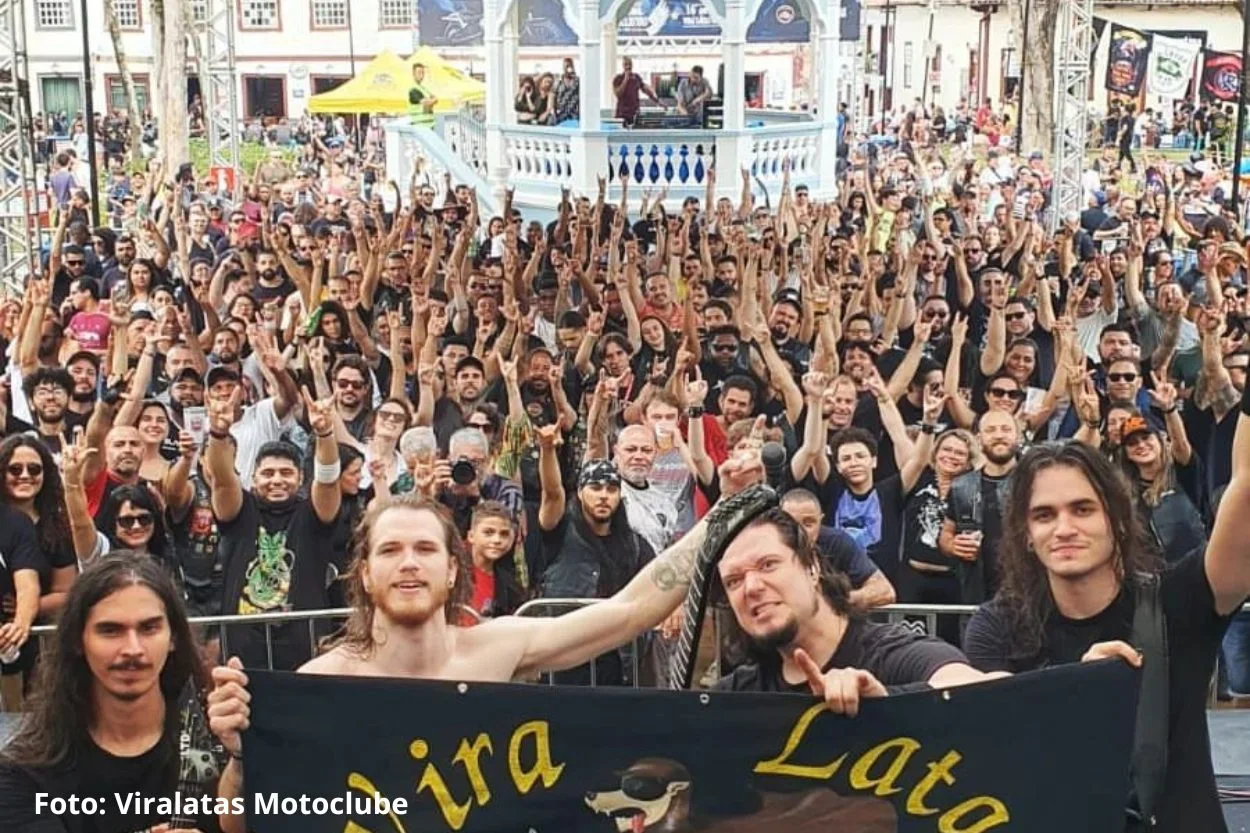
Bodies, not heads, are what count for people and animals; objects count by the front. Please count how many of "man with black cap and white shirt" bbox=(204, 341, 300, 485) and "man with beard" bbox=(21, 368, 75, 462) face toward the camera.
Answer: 2

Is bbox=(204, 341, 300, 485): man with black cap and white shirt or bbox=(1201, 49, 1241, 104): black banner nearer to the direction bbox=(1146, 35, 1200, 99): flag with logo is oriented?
the man with black cap and white shirt

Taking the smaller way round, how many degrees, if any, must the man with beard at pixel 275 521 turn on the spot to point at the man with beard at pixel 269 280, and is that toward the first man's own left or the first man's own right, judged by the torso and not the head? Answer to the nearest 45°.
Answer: approximately 180°

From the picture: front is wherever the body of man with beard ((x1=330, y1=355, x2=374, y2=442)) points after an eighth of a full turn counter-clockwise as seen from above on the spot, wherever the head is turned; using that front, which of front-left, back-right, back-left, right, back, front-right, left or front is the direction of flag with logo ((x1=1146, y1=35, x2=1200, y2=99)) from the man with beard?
left

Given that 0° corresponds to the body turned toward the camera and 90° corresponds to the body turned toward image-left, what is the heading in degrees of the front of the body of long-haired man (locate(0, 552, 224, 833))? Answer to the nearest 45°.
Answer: approximately 0°

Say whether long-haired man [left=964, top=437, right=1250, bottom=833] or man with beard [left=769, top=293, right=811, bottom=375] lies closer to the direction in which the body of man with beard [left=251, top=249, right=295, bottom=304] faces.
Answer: the long-haired man

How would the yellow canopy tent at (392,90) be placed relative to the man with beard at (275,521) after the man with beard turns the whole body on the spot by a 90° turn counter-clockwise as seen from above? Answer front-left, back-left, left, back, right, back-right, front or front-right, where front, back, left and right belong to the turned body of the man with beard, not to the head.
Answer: left

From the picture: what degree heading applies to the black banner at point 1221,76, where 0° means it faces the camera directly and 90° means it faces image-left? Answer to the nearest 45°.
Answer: approximately 0°
